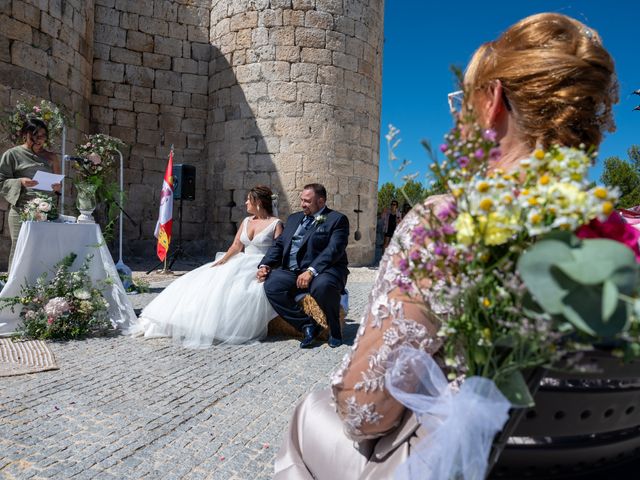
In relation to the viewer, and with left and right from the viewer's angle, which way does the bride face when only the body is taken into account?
facing the viewer and to the left of the viewer

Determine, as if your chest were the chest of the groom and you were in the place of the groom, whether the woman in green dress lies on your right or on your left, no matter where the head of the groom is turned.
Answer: on your right

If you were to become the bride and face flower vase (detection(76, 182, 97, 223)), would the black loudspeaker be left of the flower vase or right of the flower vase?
right

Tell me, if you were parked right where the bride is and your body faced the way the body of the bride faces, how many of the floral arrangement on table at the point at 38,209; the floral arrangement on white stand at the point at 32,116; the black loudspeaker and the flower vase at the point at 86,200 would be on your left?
0

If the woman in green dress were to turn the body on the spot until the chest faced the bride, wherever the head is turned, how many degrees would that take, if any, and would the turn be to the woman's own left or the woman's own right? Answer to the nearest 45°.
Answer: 0° — they already face them

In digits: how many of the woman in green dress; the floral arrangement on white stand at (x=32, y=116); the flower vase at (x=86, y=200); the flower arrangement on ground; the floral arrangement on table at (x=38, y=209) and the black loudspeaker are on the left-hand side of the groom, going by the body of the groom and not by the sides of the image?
0

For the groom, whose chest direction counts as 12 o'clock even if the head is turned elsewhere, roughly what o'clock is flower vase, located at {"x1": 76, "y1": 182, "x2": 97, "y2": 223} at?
The flower vase is roughly at 2 o'clock from the groom.

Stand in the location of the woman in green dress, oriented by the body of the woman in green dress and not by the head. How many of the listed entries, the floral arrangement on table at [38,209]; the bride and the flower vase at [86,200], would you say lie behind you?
0

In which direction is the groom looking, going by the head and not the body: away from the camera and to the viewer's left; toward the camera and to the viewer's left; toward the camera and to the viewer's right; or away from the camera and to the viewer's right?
toward the camera and to the viewer's left

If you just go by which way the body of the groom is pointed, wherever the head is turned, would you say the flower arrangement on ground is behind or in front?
in front

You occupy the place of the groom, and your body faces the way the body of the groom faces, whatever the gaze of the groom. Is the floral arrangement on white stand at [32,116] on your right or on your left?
on your right

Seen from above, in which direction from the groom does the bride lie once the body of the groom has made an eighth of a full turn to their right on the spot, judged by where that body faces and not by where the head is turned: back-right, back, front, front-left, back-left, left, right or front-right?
front

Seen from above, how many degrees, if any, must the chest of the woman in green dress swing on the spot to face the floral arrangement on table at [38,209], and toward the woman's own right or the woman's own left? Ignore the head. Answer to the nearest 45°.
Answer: approximately 45° to the woman's own right

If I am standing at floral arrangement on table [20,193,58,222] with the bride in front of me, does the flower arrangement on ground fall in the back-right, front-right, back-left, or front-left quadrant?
front-right
